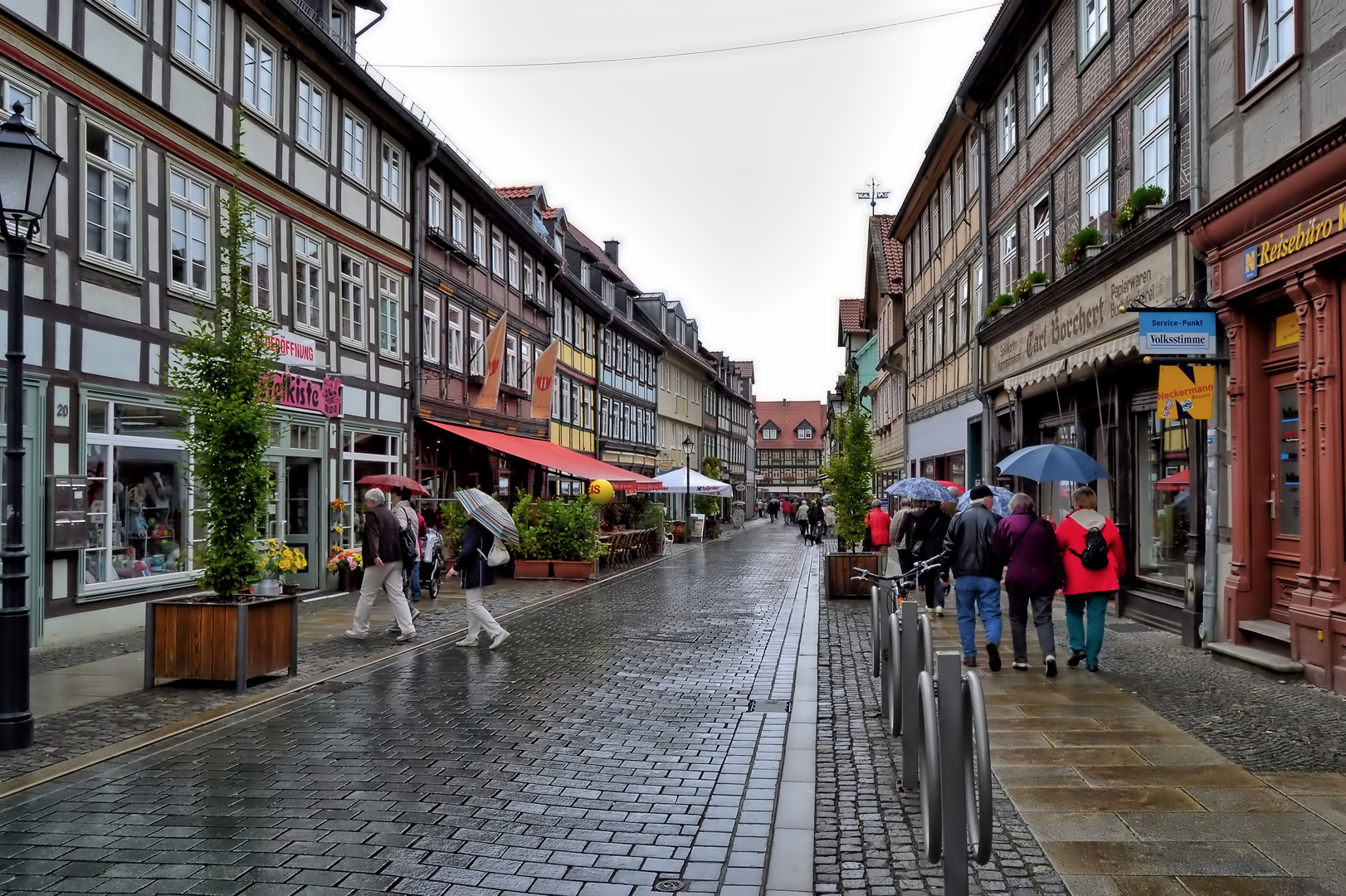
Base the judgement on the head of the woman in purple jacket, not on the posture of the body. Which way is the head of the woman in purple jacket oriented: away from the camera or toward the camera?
away from the camera

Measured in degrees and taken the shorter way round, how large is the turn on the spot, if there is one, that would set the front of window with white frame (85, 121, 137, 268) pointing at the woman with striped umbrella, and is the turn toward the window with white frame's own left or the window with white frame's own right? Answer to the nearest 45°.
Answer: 0° — it already faces them

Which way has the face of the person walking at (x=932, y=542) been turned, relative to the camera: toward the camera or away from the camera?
away from the camera

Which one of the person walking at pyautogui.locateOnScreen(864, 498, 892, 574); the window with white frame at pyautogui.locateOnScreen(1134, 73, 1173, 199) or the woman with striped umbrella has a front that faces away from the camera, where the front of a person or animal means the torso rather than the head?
the person walking

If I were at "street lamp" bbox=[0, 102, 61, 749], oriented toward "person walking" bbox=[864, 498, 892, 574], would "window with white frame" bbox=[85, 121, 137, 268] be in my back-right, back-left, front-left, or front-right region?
front-left

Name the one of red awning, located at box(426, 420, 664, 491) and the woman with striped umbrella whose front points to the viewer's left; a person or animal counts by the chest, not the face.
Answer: the woman with striped umbrella

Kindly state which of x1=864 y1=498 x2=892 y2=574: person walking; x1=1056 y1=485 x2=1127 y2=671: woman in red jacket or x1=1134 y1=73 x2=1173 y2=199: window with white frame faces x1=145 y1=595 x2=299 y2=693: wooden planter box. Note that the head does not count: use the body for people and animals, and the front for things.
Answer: the window with white frame

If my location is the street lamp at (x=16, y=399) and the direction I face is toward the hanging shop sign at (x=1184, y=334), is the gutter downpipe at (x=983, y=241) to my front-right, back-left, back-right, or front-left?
front-left

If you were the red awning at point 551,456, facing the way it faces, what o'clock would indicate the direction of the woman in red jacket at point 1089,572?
The woman in red jacket is roughly at 1 o'clock from the red awning.

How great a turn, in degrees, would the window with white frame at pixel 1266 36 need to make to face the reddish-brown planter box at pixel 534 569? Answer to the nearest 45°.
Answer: approximately 90° to its right

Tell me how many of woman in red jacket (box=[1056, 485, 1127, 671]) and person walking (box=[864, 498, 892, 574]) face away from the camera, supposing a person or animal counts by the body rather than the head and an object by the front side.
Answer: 2

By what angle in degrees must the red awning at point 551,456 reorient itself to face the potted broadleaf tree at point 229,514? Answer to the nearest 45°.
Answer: approximately 45° to its right

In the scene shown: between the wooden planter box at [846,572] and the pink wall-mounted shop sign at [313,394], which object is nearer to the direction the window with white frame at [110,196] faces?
the wooden planter box

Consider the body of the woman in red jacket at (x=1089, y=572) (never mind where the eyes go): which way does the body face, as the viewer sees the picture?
away from the camera
